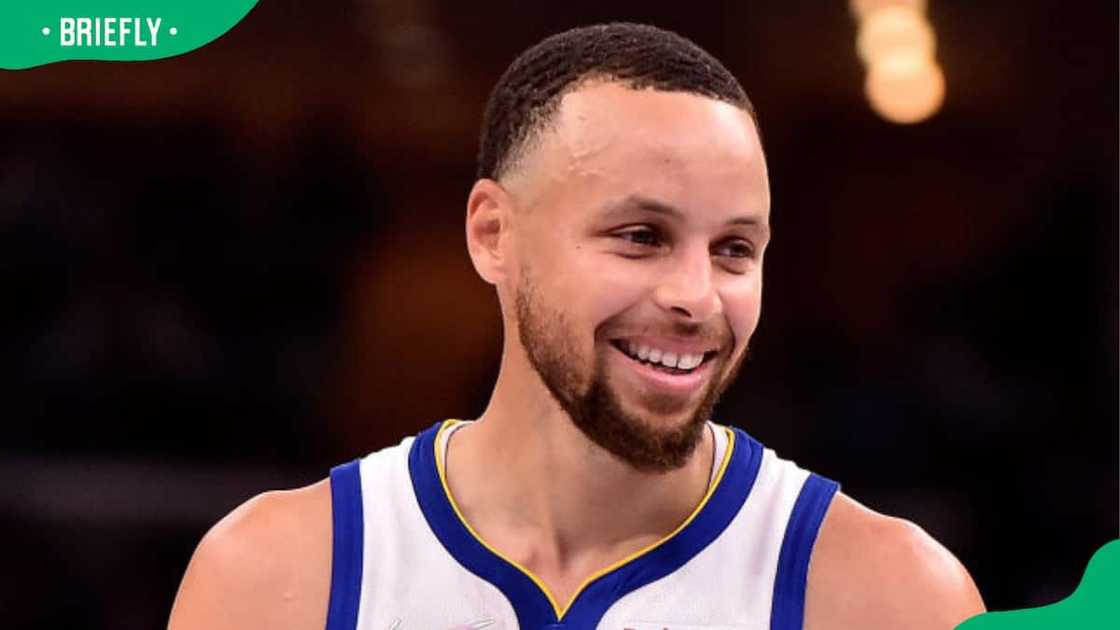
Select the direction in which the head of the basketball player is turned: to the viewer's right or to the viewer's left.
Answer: to the viewer's right

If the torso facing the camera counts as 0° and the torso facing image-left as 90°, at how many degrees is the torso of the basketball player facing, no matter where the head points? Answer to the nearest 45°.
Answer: approximately 0°
